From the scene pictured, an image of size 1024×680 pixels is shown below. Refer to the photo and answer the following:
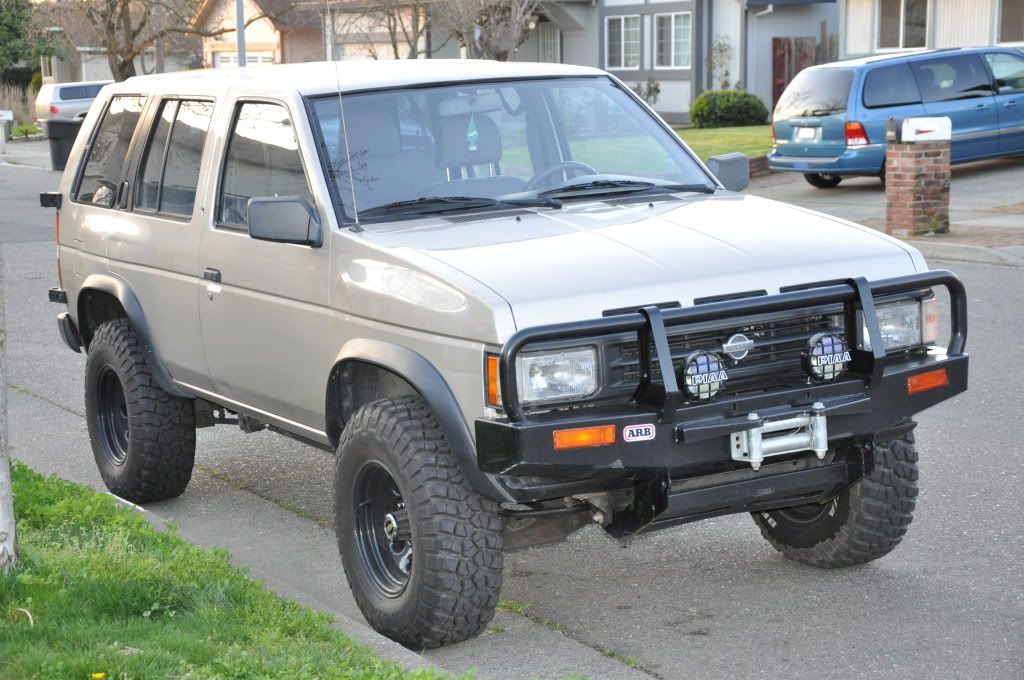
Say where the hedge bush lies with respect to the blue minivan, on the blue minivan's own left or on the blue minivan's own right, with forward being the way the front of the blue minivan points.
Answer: on the blue minivan's own left

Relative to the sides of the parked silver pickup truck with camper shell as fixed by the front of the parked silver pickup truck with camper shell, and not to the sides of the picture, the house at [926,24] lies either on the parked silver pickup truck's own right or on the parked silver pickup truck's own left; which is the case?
on the parked silver pickup truck's own right

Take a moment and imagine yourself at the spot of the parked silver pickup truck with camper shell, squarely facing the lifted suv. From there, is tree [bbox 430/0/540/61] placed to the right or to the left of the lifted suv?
left

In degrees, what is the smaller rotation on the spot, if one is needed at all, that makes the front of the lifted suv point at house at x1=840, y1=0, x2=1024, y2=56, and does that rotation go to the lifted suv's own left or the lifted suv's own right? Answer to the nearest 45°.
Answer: approximately 135° to the lifted suv's own left

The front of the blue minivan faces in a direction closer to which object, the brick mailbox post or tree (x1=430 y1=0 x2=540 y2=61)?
the tree

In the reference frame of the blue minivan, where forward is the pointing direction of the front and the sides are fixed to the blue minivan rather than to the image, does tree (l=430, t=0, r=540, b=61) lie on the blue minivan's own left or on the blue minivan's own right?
on the blue minivan's own left

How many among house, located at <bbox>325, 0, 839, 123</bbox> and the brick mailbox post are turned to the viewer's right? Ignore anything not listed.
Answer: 0

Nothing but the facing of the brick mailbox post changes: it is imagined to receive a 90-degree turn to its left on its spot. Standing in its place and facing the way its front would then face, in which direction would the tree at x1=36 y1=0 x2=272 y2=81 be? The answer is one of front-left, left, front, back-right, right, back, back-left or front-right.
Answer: back

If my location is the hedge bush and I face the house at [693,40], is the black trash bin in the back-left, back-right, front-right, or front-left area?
back-left

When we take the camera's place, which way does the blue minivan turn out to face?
facing away from the viewer and to the right of the viewer

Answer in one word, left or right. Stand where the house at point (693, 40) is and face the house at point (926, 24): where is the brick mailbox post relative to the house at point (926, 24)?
right

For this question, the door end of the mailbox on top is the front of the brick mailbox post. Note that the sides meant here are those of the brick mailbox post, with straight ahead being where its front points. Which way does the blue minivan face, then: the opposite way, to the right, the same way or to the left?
the opposite way

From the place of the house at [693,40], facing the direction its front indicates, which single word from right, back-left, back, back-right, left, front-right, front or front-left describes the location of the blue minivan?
front-left

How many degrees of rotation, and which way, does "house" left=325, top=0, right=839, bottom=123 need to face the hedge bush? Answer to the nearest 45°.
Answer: approximately 45° to its left

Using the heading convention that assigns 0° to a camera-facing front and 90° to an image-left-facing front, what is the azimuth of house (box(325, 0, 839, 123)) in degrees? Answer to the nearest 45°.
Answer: approximately 45°

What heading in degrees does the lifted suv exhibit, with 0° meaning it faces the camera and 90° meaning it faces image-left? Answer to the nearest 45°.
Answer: approximately 315°
